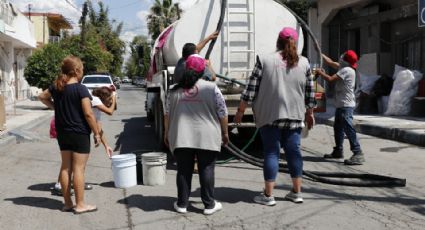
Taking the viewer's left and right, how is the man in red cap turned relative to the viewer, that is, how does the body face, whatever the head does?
facing to the left of the viewer

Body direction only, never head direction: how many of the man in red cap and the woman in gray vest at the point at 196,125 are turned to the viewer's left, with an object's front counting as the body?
1

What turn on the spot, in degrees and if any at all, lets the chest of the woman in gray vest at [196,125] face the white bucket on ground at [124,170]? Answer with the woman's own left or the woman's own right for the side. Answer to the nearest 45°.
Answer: approximately 45° to the woman's own left

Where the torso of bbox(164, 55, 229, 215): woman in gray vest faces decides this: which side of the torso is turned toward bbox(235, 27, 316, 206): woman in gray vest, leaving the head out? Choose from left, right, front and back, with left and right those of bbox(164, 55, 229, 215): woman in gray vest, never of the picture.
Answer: right

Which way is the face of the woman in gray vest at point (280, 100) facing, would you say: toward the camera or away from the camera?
away from the camera

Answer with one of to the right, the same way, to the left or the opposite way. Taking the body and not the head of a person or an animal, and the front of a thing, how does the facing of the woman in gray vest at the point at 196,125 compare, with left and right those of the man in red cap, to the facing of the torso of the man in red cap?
to the right

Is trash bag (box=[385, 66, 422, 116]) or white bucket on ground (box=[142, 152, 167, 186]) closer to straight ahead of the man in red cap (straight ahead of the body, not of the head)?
the white bucket on ground

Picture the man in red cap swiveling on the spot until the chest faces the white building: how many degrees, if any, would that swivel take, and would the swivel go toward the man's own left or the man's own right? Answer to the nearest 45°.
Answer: approximately 45° to the man's own right

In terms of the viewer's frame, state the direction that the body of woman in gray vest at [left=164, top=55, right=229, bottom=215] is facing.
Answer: away from the camera
